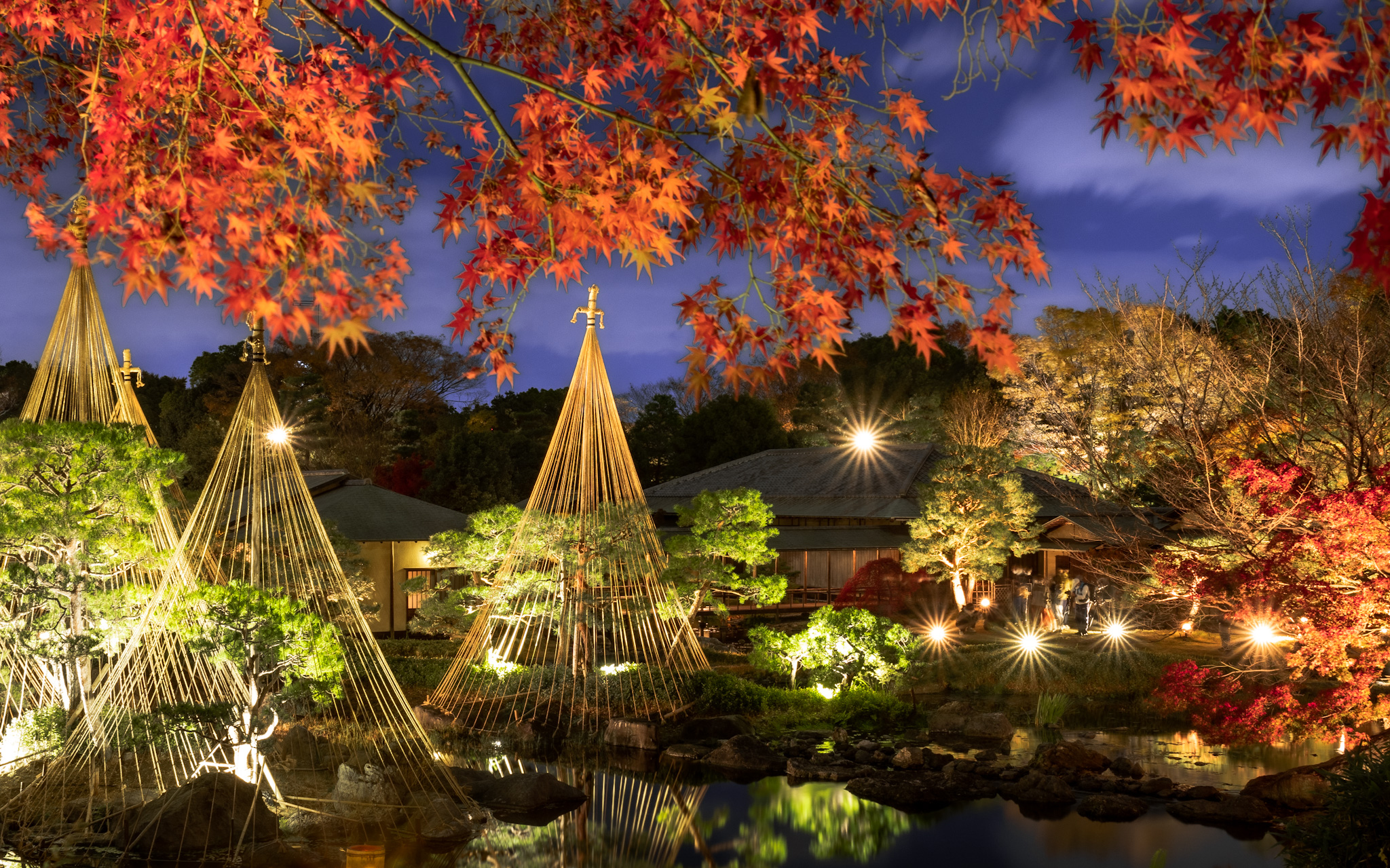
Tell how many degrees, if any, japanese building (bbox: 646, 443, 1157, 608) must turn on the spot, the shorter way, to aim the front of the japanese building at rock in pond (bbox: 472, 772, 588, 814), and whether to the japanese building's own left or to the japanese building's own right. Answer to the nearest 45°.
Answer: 0° — it already faces it

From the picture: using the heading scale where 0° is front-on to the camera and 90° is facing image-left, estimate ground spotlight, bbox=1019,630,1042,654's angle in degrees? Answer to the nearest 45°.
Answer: approximately 0°

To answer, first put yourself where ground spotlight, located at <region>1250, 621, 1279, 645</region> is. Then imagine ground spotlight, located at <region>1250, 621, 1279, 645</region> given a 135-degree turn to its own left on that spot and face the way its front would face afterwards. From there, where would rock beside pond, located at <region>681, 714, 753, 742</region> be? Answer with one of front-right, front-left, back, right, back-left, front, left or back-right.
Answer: back-left

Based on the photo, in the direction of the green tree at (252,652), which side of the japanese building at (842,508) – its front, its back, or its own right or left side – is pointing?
front

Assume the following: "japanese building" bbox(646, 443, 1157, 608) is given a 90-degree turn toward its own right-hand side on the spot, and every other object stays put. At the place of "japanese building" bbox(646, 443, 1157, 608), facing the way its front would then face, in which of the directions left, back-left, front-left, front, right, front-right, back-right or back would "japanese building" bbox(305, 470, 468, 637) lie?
front-left

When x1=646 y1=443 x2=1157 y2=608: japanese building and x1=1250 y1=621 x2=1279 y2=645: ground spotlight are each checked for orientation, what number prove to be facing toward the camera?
2

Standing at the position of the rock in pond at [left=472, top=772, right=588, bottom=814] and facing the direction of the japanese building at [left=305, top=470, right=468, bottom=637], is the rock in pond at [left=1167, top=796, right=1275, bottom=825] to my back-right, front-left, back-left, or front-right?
back-right

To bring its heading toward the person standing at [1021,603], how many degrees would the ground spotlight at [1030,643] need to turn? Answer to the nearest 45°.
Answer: approximately 180°

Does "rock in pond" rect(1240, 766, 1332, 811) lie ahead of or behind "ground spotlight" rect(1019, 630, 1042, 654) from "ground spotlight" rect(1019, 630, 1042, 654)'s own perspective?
ahead

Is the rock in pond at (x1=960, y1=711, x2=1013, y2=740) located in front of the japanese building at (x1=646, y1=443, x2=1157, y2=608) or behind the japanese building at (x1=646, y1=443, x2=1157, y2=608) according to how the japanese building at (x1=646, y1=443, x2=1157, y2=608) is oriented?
in front

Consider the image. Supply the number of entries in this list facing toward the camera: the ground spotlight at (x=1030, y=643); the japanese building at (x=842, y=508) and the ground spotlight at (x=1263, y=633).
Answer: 3
